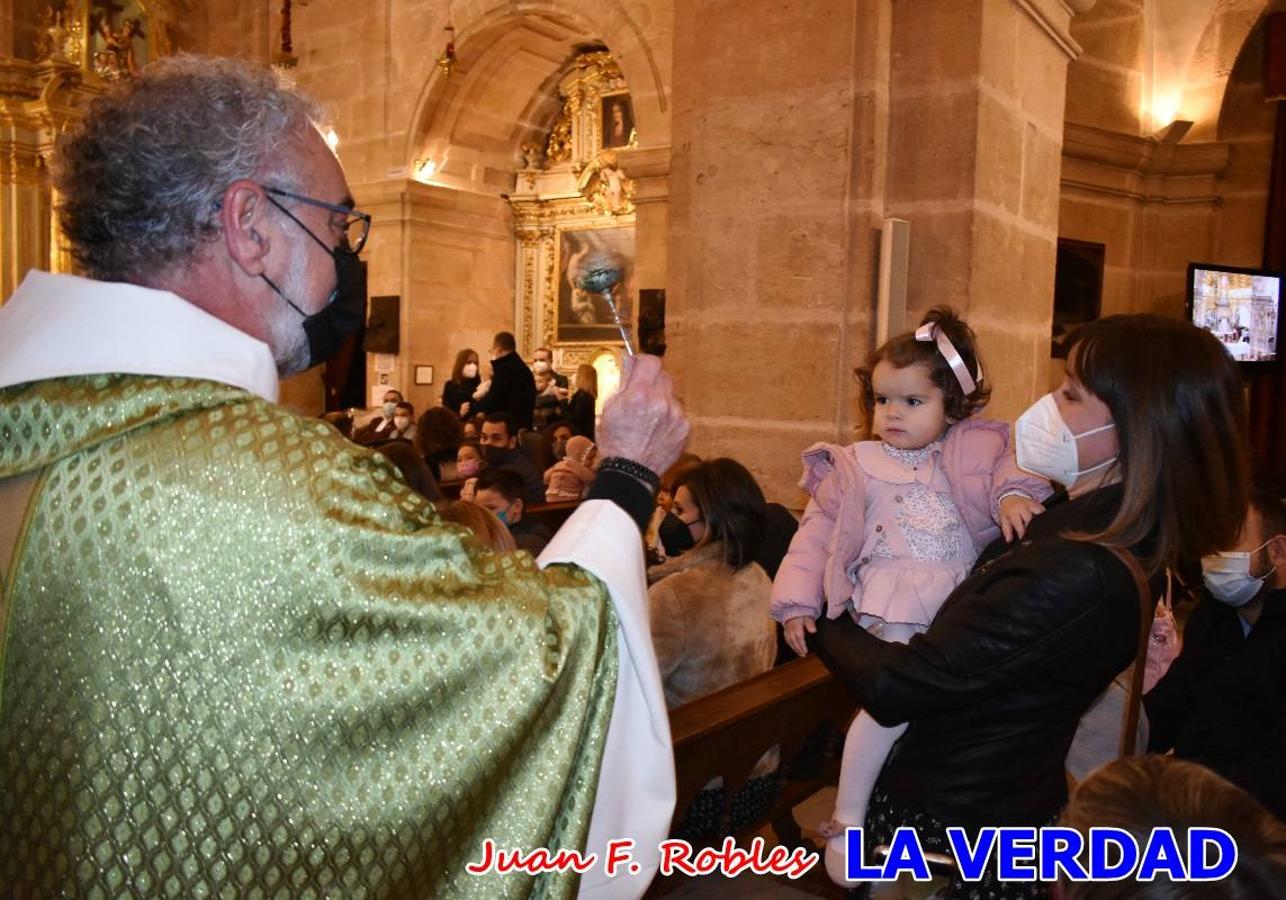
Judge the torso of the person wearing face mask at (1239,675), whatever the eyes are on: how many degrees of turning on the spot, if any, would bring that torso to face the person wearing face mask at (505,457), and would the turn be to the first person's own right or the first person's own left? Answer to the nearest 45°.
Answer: approximately 90° to the first person's own right

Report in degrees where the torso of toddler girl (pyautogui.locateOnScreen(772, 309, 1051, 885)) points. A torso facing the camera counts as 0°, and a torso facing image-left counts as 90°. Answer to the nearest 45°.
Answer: approximately 45°

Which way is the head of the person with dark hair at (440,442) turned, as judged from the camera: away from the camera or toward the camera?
away from the camera

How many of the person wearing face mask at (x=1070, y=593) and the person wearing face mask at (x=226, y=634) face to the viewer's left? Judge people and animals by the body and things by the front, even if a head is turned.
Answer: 1

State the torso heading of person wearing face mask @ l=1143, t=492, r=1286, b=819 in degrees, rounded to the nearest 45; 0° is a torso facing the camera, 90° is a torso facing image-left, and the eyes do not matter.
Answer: approximately 45°

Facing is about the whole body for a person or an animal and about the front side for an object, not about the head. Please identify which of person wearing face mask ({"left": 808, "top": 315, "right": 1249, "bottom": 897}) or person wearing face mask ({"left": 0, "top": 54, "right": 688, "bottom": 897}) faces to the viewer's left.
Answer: person wearing face mask ({"left": 808, "top": 315, "right": 1249, "bottom": 897})

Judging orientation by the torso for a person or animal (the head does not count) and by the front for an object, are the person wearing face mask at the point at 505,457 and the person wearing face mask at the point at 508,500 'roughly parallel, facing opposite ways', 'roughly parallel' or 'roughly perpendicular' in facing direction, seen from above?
roughly parallel

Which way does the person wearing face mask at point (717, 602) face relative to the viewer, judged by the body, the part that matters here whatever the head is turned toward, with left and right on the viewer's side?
facing away from the viewer and to the left of the viewer

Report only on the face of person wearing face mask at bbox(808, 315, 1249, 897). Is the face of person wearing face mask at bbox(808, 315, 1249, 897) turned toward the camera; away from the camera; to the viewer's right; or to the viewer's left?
to the viewer's left

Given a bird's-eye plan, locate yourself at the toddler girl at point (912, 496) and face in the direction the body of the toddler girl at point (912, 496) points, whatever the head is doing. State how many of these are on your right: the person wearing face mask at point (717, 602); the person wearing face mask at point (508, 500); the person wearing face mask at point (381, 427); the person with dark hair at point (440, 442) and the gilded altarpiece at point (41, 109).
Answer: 5

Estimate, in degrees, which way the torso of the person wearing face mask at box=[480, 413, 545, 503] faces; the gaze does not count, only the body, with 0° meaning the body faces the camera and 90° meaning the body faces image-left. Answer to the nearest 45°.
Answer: approximately 45°

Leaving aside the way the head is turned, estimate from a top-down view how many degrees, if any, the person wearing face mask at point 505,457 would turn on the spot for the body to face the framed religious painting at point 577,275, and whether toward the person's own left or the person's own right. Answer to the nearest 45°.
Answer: approximately 135° to the person's own right

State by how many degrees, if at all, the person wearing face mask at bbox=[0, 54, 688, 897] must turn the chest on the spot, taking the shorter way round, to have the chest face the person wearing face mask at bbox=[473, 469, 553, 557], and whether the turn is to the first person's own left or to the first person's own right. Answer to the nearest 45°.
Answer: approximately 45° to the first person's own left

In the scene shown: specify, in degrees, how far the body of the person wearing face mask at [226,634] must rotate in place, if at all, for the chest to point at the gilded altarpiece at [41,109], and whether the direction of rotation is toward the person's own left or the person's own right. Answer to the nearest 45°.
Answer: approximately 45° to the person's own left
